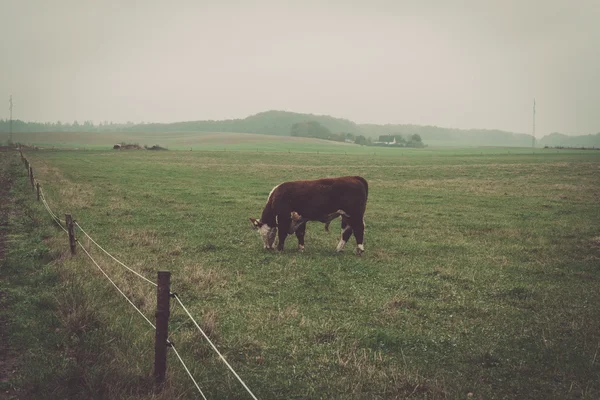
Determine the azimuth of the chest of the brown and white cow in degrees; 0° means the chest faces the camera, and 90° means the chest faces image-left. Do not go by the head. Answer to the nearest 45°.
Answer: approximately 90°
